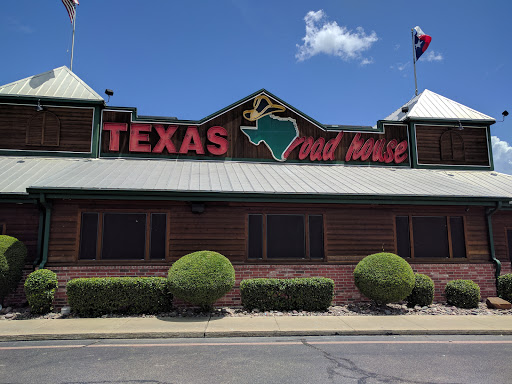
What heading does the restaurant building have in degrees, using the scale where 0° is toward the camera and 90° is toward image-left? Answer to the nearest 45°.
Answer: approximately 0°

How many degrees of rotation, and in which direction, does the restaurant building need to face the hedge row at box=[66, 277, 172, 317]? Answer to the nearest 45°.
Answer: approximately 45° to its right

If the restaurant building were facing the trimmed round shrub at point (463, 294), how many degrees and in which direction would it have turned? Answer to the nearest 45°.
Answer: approximately 90° to its left
